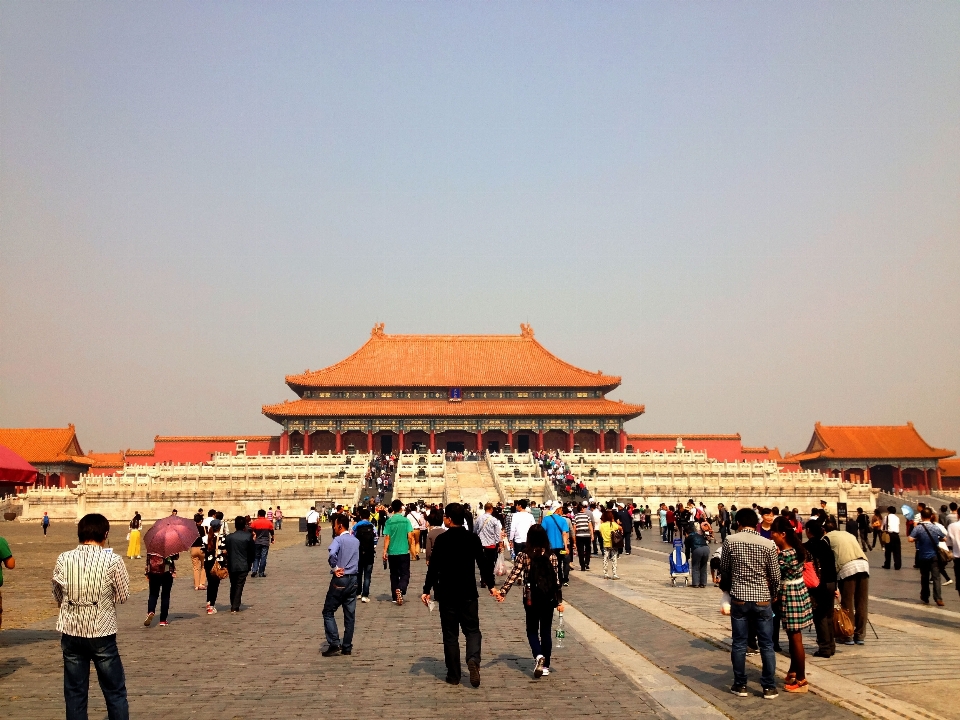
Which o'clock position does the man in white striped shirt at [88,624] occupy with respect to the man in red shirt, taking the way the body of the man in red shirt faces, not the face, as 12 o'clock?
The man in white striped shirt is roughly at 6 o'clock from the man in red shirt.

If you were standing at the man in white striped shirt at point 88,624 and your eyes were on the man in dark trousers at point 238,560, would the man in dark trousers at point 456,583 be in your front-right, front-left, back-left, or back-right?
front-right

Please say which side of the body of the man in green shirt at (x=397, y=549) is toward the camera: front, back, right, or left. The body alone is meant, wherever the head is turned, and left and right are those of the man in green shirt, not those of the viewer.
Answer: back

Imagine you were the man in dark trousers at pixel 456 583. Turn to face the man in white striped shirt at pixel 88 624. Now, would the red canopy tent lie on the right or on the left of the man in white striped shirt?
right

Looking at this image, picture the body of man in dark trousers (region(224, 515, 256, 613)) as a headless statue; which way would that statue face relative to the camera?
away from the camera

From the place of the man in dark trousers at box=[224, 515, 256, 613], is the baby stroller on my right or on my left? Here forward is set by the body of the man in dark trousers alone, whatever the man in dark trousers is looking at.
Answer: on my right

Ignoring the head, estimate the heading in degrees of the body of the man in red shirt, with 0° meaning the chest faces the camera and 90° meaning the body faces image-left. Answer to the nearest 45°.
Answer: approximately 180°

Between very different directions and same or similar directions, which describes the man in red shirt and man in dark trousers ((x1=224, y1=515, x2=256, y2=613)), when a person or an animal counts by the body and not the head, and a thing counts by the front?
same or similar directions

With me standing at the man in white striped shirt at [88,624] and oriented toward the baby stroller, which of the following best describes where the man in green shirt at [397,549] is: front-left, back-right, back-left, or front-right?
front-left

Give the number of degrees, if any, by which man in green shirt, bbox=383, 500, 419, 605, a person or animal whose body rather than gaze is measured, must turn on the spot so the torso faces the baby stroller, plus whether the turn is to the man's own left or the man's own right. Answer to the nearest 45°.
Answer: approximately 90° to the man's own right

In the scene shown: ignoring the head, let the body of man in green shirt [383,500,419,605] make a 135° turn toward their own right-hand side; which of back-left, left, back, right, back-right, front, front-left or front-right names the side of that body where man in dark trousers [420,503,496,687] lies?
front-right

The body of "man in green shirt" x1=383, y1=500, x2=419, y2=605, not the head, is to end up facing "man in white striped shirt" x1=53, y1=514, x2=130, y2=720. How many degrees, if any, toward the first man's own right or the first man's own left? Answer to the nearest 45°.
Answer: approximately 180°
